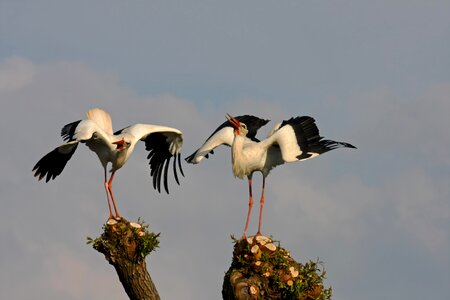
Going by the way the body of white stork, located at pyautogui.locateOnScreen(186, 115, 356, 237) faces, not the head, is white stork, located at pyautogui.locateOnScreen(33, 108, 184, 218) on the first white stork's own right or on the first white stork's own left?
on the first white stork's own right

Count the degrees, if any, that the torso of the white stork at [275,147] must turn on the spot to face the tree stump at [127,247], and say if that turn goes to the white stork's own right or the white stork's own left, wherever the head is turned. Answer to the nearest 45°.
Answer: approximately 45° to the white stork's own right

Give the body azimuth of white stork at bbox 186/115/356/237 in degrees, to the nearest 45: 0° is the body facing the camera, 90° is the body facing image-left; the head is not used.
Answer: approximately 45°
